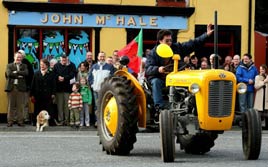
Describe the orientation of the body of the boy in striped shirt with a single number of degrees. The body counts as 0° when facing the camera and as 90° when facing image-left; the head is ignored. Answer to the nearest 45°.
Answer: approximately 0°

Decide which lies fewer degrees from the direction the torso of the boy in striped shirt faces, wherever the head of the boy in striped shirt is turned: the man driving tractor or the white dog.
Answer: the man driving tractor

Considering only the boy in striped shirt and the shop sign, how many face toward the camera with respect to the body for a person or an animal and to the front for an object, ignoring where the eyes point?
2

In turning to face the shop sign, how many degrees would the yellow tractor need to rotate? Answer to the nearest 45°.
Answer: approximately 135° to its left

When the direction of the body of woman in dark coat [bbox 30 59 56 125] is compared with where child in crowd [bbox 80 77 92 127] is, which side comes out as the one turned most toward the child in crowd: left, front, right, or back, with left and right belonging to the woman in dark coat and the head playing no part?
left
